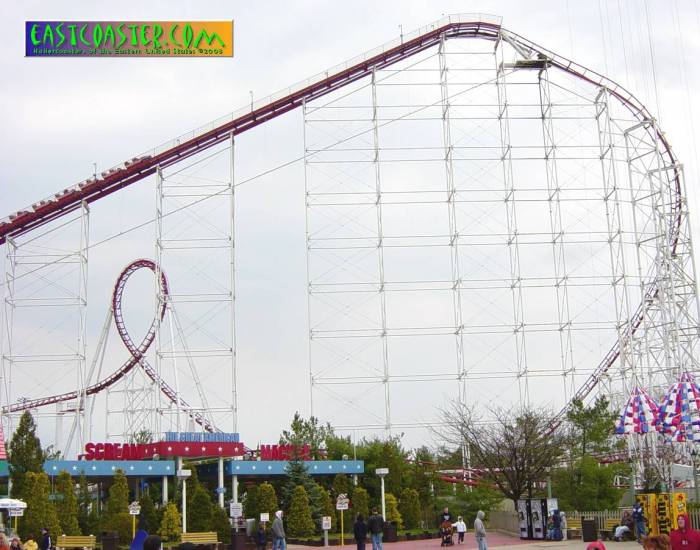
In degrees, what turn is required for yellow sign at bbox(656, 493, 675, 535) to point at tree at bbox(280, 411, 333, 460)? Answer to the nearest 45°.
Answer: approximately 135° to its right

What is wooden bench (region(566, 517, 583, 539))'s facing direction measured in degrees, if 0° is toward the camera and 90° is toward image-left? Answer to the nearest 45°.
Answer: approximately 0°

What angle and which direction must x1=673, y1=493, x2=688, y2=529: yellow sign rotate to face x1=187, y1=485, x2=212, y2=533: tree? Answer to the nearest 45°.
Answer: approximately 90° to its right

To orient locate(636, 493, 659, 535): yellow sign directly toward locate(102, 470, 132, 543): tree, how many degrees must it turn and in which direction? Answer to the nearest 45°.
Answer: approximately 45° to its right

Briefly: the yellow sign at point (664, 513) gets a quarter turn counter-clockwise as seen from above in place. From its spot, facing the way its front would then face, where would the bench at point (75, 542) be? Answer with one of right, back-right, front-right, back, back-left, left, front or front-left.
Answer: back

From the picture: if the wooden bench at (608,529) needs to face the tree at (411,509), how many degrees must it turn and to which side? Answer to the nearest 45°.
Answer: approximately 90° to its right

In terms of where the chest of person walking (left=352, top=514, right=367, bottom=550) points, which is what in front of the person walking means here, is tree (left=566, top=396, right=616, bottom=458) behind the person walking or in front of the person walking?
in front

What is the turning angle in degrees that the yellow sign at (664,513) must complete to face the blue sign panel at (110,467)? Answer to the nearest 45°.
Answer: approximately 90° to its right

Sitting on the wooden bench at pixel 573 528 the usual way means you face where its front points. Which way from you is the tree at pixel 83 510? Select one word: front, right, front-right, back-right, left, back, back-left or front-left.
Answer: right

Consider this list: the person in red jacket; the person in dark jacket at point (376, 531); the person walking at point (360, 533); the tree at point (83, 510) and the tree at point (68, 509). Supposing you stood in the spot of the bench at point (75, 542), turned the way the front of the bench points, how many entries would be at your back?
2
